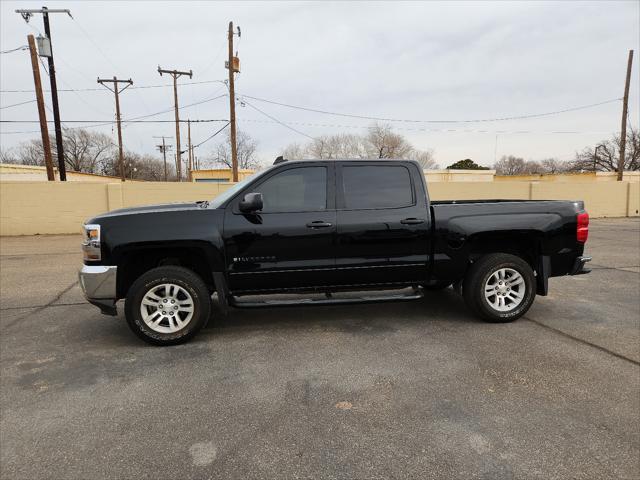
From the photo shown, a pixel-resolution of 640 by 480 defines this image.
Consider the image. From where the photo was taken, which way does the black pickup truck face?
to the viewer's left
